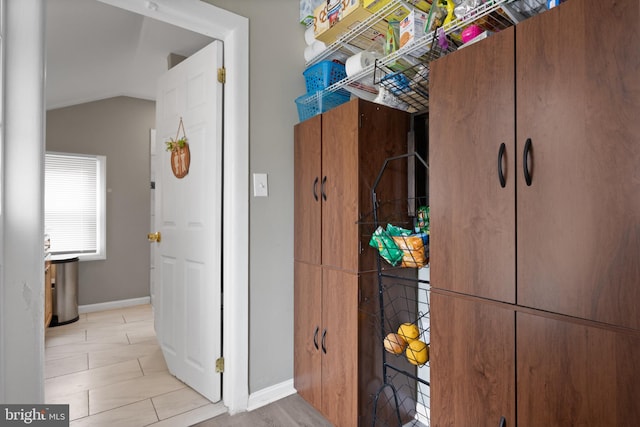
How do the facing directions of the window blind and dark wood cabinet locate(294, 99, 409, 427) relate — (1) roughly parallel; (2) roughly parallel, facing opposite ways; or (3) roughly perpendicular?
roughly perpendicular

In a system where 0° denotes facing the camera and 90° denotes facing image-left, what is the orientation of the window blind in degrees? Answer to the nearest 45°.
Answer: approximately 0°

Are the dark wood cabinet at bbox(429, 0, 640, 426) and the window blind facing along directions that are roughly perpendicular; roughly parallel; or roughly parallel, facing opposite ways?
roughly perpendicular

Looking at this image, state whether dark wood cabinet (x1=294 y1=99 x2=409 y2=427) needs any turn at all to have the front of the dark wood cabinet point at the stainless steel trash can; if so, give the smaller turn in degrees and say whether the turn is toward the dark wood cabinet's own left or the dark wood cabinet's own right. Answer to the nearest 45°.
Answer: approximately 90° to the dark wood cabinet's own right

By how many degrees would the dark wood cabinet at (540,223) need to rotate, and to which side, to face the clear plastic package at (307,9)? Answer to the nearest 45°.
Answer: approximately 90° to its right

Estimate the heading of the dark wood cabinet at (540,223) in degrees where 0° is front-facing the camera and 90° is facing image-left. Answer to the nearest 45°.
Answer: approximately 45°
